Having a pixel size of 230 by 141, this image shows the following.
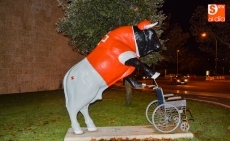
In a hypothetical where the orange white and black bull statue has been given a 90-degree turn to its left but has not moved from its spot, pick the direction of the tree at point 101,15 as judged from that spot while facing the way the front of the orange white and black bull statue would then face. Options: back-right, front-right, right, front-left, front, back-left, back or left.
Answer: front

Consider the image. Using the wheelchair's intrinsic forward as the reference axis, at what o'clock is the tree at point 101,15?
The tree is roughly at 8 o'clock from the wheelchair.

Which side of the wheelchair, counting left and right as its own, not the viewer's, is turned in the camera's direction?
right

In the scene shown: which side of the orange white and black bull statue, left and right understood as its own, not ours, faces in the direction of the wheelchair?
front

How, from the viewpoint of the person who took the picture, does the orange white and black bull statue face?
facing to the right of the viewer

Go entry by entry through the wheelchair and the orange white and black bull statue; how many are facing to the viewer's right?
2

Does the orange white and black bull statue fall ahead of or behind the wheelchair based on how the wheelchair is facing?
behind
